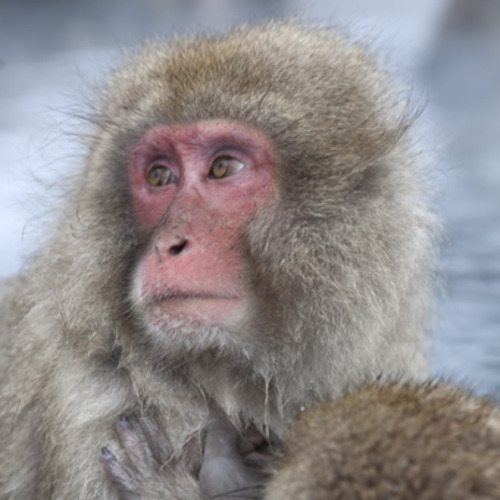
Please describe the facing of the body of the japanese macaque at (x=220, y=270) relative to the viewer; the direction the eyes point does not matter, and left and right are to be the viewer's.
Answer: facing the viewer and to the left of the viewer
